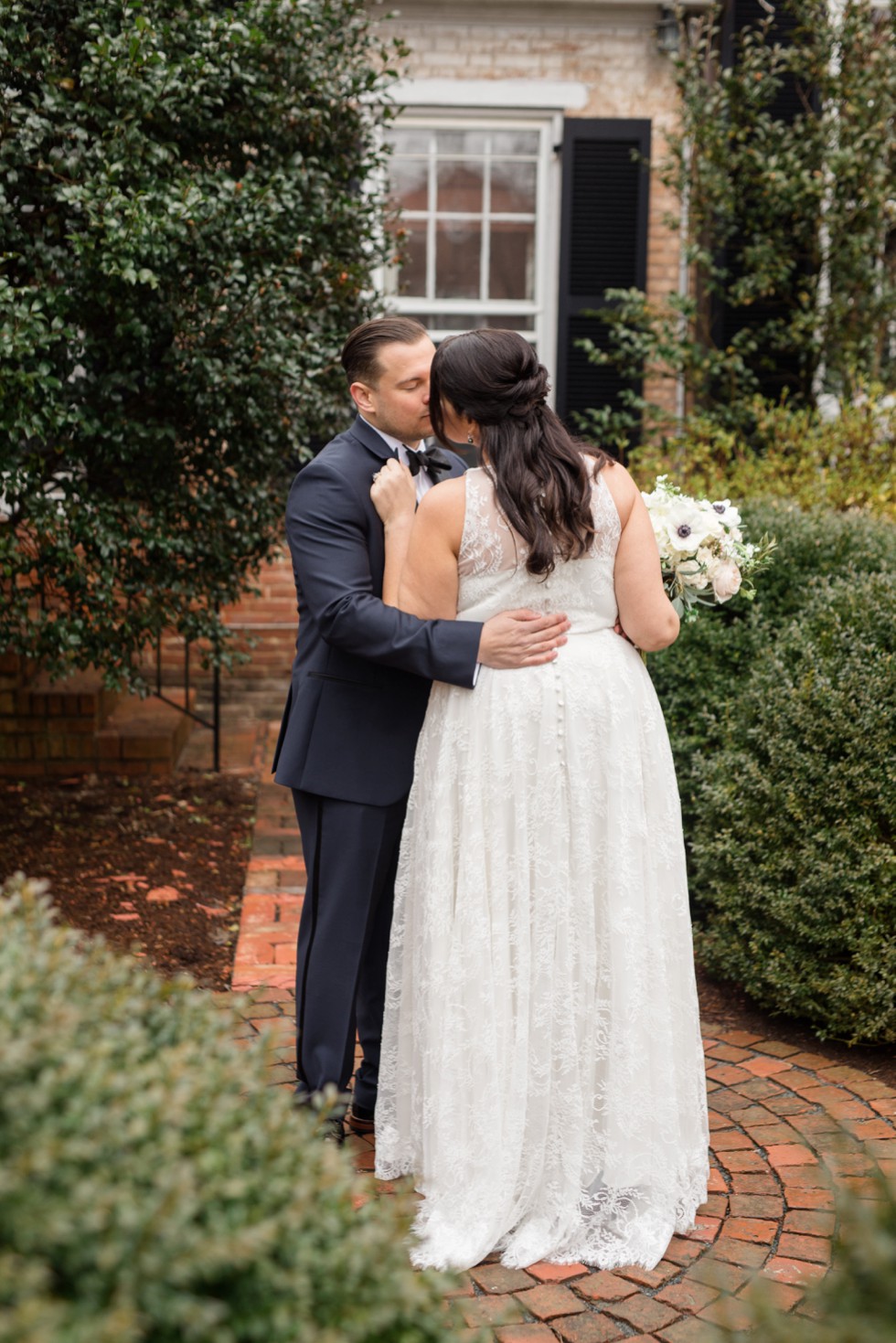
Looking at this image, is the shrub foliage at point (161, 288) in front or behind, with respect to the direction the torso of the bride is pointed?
in front

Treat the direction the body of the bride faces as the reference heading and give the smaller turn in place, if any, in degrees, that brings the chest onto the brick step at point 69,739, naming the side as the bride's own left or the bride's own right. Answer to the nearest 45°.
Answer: approximately 45° to the bride's own left

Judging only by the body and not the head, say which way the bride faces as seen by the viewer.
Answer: away from the camera

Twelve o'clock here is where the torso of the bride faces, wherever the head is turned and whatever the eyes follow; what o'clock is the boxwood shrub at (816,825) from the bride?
The boxwood shrub is roughly at 1 o'clock from the bride.

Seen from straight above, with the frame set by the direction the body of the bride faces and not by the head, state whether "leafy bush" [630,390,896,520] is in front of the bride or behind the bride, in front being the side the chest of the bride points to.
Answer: in front

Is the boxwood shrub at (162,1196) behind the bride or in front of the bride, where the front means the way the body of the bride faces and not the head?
behind

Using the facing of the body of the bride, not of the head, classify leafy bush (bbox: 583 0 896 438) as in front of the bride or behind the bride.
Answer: in front

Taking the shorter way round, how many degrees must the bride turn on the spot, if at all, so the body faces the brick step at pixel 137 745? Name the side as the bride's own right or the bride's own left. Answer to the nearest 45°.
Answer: approximately 45° to the bride's own left
